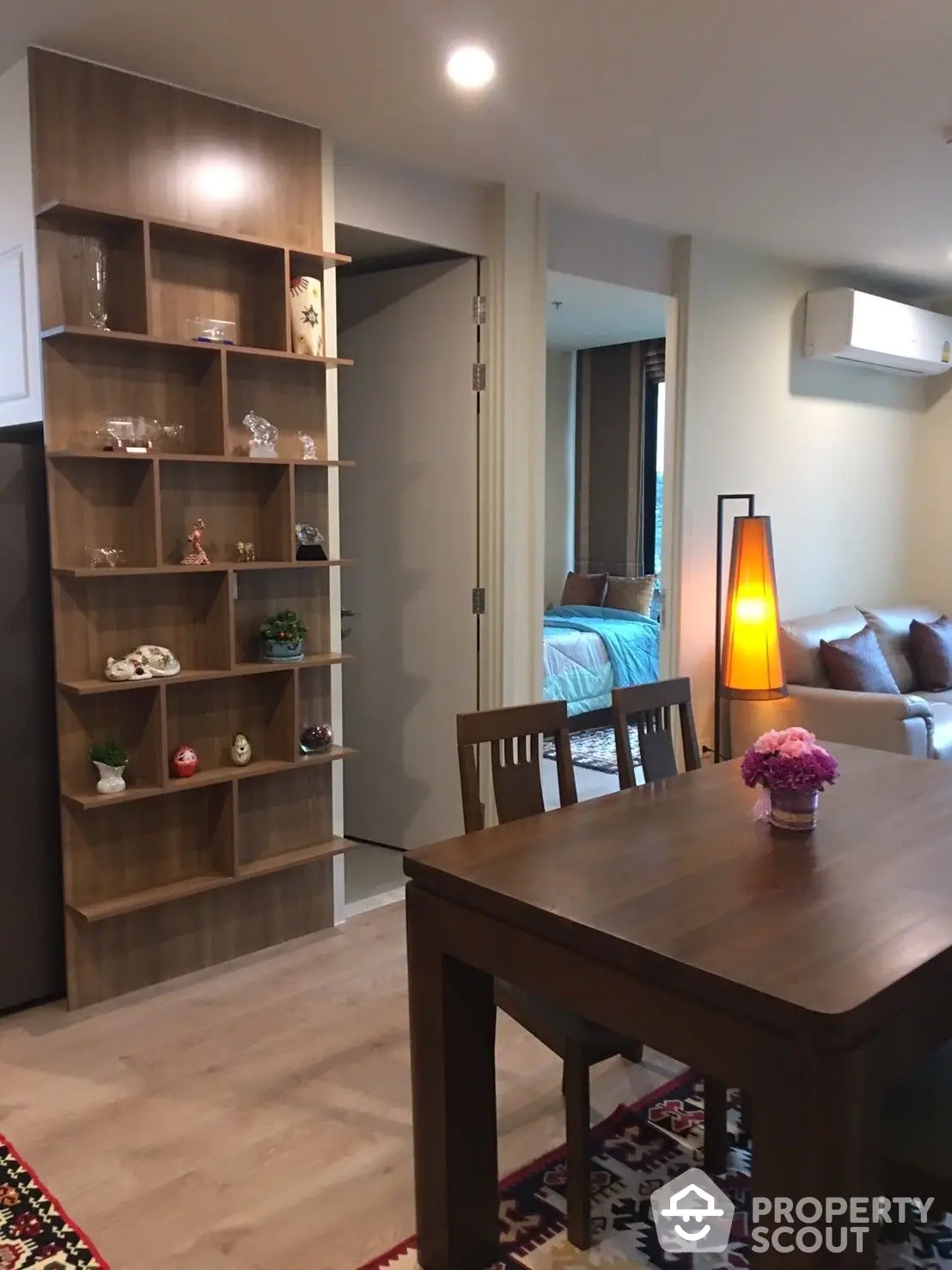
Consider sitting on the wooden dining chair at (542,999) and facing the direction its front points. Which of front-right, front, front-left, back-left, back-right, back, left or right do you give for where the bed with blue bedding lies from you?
back-left

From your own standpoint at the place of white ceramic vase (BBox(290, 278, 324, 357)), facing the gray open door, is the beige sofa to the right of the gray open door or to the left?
right
